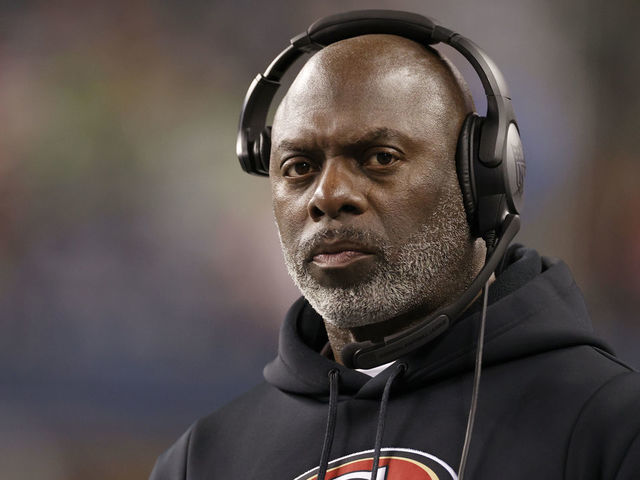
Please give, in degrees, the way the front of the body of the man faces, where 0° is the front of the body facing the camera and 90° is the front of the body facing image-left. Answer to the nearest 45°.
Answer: approximately 45°
